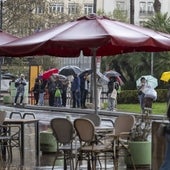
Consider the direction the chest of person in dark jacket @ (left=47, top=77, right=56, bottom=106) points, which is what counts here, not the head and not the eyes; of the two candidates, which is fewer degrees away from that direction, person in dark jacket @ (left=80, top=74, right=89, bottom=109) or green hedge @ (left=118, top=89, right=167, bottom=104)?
the green hedge

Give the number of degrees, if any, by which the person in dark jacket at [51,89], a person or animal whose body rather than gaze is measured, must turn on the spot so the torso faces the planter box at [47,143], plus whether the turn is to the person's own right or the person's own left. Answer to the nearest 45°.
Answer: approximately 180°

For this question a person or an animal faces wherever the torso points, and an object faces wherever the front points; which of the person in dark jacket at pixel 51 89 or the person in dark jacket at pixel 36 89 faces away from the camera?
the person in dark jacket at pixel 51 89

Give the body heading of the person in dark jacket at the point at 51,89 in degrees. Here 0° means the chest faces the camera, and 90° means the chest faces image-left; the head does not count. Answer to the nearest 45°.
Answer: approximately 180°

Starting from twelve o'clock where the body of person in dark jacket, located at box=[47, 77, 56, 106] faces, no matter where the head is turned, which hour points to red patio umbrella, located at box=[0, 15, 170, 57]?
The red patio umbrella is roughly at 6 o'clock from the person in dark jacket.
